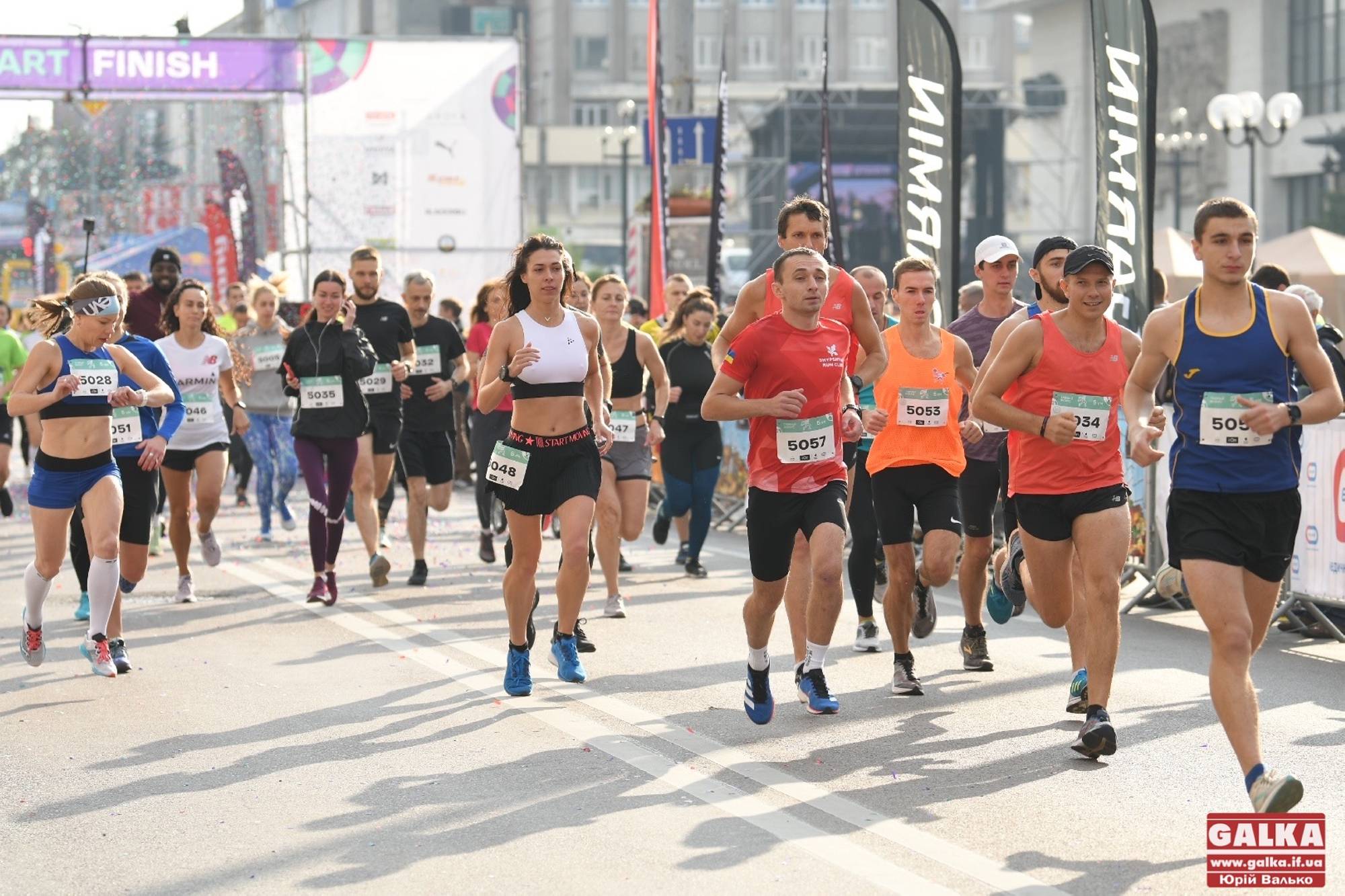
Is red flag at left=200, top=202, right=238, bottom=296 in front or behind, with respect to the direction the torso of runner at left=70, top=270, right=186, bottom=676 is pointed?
behind

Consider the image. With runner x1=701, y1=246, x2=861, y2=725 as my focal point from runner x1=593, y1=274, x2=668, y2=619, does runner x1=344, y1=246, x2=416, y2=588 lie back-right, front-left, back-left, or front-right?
back-right

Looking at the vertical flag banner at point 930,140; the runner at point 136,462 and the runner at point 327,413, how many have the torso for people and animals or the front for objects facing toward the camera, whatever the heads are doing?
2

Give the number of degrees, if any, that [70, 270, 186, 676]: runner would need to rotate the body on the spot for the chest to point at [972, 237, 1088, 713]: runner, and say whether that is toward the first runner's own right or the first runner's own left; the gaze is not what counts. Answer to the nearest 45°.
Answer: approximately 45° to the first runner's own left

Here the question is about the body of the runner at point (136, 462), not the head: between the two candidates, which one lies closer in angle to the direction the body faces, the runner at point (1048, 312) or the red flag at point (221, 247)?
the runner

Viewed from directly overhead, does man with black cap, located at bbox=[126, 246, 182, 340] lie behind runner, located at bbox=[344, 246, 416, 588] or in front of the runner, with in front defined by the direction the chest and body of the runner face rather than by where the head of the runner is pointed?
behind
